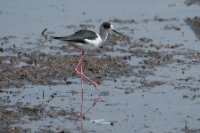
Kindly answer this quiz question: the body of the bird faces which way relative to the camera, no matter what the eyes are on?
to the viewer's right
